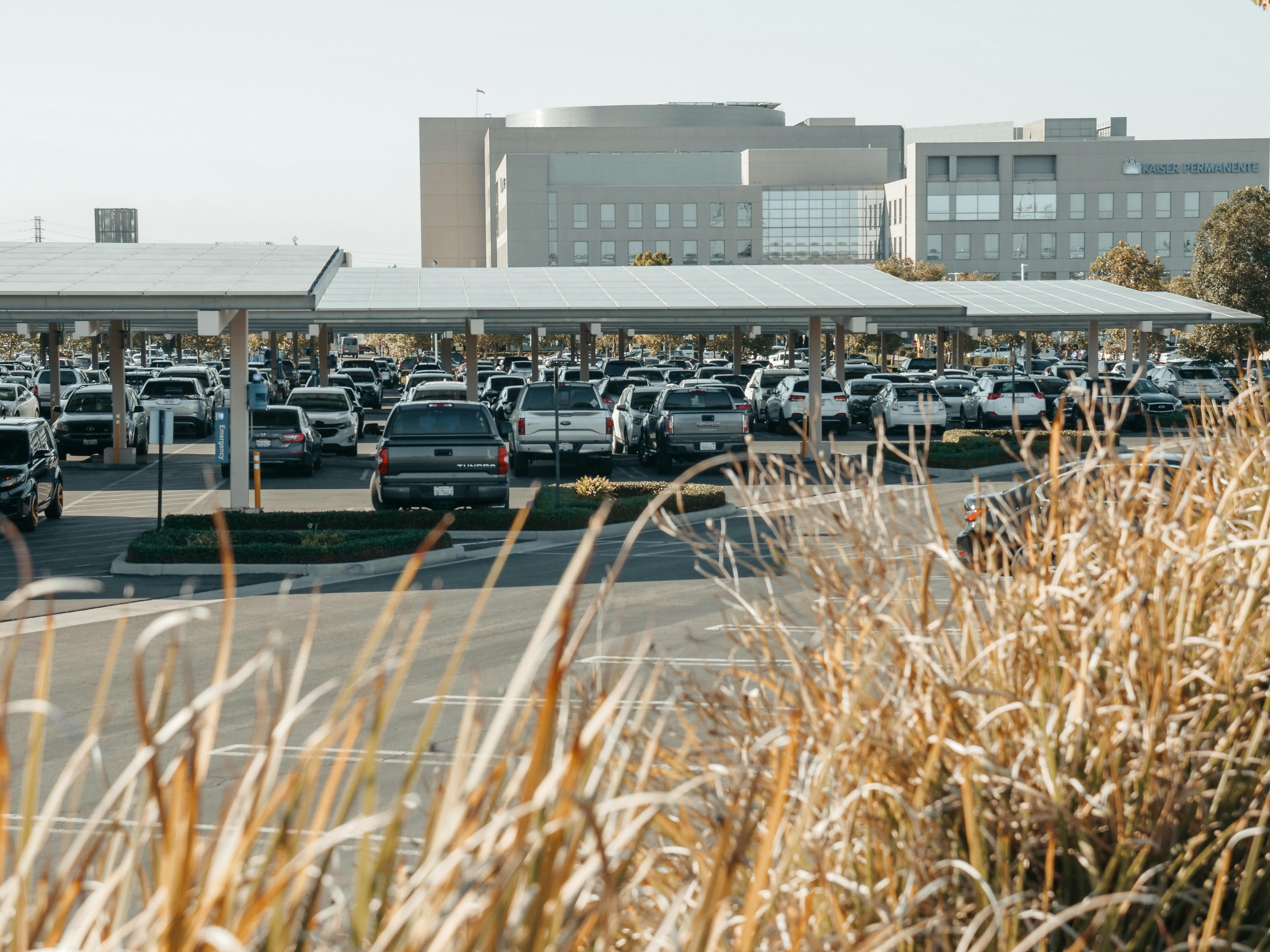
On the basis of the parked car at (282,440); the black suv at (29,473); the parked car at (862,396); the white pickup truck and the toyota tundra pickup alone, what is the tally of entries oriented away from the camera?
4

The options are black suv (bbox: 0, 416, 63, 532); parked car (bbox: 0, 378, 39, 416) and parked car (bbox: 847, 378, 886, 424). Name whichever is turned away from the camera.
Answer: parked car (bbox: 847, 378, 886, 424)

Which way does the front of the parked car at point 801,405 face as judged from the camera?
facing away from the viewer and to the left of the viewer

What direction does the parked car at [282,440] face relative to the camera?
away from the camera

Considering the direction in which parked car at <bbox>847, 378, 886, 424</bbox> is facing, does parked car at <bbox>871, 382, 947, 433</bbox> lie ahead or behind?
behind

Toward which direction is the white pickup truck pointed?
away from the camera

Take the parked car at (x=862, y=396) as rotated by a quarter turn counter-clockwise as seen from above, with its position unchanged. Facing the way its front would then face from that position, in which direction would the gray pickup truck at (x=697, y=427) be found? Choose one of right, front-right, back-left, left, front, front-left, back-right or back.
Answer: left

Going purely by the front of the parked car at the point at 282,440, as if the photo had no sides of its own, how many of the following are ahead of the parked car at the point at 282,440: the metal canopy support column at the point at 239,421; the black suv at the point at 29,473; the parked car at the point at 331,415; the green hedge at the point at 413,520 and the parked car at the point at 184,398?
2

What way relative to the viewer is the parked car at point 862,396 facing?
away from the camera

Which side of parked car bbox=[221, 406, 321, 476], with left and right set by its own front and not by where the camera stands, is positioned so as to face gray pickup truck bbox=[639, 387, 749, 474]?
right

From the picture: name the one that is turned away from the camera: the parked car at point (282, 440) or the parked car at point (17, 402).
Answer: the parked car at point (282, 440)

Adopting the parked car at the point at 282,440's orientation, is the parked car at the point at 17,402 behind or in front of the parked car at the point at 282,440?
in front

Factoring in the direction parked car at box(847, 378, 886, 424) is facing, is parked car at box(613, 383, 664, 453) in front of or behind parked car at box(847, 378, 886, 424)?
behind

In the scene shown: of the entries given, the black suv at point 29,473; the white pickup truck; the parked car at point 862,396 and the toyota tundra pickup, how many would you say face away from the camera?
3

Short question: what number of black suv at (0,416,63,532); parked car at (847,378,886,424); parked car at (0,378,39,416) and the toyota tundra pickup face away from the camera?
2

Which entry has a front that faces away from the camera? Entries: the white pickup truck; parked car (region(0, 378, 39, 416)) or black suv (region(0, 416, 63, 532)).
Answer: the white pickup truck
